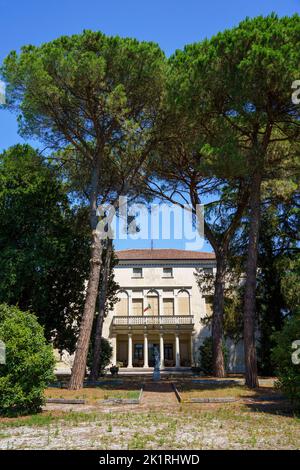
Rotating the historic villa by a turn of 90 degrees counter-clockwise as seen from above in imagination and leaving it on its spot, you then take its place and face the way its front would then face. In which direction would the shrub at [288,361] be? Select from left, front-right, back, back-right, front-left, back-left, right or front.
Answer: right

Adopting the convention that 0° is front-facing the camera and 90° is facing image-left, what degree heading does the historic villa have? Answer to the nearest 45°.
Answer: approximately 0°

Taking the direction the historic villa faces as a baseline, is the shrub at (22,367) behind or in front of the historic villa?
in front
